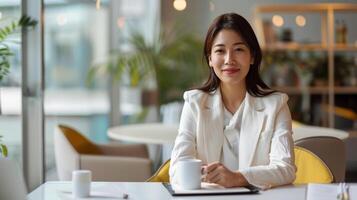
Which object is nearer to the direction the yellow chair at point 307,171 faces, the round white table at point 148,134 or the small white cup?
the small white cup

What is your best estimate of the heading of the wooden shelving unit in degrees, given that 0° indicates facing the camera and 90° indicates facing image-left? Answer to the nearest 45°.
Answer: approximately 0°

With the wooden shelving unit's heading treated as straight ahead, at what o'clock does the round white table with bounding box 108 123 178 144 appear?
The round white table is roughly at 1 o'clock from the wooden shelving unit.

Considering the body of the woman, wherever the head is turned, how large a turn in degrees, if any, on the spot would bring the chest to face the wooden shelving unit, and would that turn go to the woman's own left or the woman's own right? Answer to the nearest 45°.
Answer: approximately 180°

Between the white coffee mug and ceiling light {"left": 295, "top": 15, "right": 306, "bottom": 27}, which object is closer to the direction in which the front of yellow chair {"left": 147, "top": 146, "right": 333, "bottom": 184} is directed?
the white coffee mug

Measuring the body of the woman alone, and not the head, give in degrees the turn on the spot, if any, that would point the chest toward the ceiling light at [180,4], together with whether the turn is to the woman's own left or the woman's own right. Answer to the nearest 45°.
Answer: approximately 180°

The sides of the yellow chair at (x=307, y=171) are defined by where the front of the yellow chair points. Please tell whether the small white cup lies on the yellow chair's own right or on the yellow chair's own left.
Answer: on the yellow chair's own right

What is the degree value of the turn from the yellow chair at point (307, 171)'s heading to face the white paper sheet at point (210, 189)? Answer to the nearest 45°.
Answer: approximately 45° to its right
